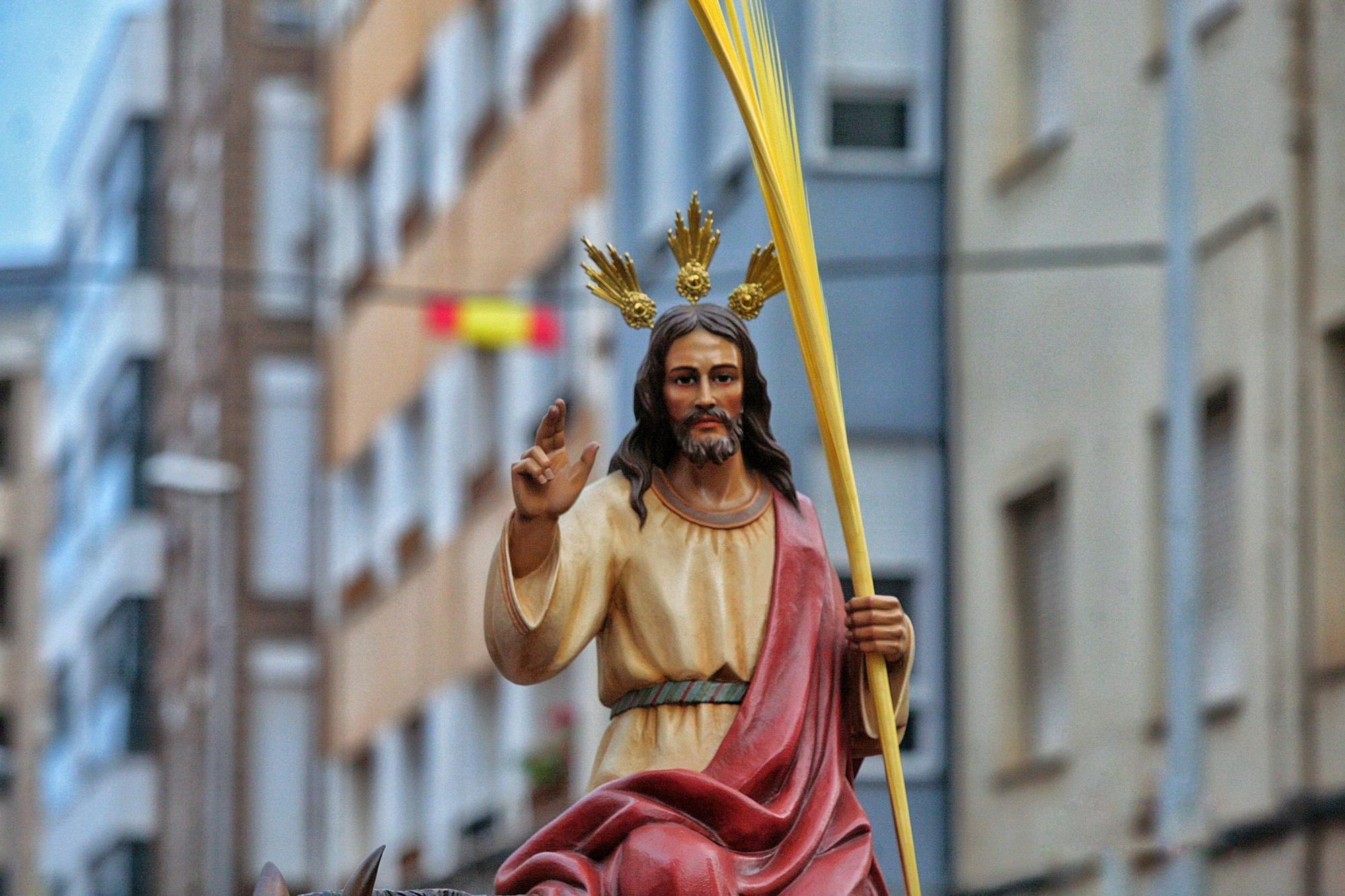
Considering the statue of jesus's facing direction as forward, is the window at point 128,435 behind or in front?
behind

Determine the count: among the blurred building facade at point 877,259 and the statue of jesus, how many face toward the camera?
2

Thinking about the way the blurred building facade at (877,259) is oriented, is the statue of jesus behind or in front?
in front

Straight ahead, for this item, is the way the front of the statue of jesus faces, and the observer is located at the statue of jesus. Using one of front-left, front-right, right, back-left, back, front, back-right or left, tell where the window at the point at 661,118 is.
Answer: back

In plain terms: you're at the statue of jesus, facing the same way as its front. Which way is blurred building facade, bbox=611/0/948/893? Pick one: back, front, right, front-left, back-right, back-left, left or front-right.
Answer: back
